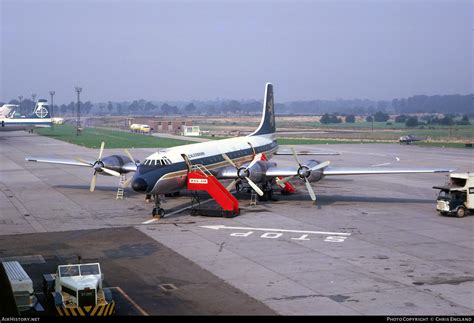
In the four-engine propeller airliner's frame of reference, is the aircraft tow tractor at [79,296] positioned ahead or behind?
ahead

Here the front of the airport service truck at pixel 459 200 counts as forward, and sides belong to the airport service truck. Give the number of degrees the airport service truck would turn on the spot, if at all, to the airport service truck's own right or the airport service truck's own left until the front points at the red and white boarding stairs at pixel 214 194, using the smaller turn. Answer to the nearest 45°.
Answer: approximately 45° to the airport service truck's own right

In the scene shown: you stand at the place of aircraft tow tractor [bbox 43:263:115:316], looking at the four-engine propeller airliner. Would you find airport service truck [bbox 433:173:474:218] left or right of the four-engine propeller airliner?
right

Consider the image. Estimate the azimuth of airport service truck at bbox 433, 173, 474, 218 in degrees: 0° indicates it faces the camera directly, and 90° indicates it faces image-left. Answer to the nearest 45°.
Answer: approximately 45°

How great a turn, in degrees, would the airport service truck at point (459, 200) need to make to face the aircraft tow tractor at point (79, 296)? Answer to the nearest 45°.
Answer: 0° — it already faces it

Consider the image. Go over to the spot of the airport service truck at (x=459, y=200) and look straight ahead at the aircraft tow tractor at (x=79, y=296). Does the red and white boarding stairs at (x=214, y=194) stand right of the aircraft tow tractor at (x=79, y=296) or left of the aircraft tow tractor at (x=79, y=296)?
right

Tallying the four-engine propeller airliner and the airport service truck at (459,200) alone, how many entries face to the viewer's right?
0

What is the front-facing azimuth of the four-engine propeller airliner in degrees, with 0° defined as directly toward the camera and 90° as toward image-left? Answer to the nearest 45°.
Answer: approximately 45°

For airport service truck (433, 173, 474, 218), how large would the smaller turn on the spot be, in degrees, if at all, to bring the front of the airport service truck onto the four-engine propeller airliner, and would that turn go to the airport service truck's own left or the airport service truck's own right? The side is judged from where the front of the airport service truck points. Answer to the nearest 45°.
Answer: approximately 45° to the airport service truck's own right
